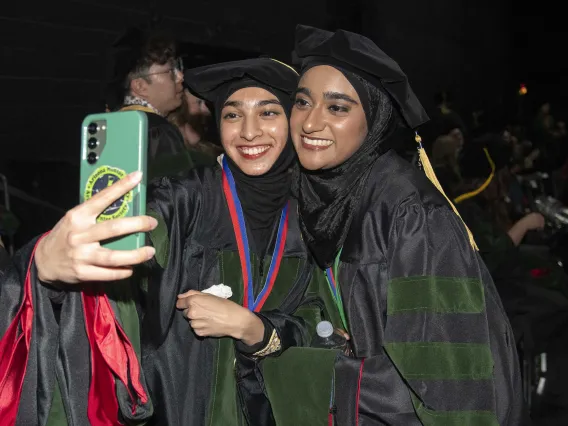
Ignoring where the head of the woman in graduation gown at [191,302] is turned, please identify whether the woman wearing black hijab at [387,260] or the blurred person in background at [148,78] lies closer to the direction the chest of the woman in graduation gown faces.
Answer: the woman wearing black hijab

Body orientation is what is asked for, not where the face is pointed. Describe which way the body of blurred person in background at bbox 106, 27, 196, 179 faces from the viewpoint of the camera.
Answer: to the viewer's right

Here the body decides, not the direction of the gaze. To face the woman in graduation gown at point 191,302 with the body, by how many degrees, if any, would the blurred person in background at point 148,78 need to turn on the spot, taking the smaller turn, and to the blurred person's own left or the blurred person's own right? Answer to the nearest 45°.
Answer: approximately 90° to the blurred person's own right

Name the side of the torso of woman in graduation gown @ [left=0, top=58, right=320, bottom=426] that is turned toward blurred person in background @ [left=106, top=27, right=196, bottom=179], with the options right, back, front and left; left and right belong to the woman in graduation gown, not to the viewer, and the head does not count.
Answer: back

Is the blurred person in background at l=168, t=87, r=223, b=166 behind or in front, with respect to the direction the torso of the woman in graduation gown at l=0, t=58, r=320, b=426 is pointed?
behind

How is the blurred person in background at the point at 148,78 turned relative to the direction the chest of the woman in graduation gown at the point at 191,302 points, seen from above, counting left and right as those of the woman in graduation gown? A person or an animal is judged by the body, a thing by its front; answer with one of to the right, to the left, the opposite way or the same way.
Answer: to the left

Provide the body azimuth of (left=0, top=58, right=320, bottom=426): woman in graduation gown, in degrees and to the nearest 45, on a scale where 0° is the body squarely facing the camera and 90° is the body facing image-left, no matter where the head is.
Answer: approximately 0°

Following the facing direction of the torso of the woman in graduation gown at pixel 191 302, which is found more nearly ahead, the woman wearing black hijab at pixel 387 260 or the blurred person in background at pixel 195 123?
the woman wearing black hijab
